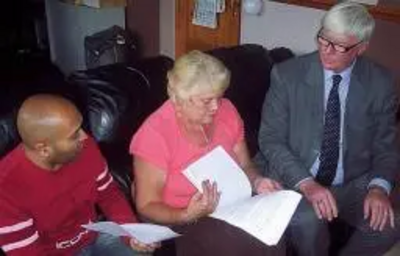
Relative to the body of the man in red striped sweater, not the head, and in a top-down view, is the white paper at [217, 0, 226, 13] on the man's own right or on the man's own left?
on the man's own left

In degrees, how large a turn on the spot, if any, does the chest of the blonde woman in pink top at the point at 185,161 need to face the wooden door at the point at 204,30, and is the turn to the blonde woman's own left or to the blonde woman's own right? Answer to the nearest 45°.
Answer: approximately 135° to the blonde woman's own left

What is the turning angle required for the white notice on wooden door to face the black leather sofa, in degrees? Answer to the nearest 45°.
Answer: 0° — it already faces it

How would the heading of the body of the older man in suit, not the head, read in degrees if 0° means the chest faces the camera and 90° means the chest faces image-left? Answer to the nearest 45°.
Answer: approximately 0°

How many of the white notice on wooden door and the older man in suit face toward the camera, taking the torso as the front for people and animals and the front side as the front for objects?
2

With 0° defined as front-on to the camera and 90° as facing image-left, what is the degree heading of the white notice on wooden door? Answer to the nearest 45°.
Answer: approximately 0°

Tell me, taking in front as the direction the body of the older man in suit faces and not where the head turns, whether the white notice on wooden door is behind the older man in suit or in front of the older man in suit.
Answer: behind
